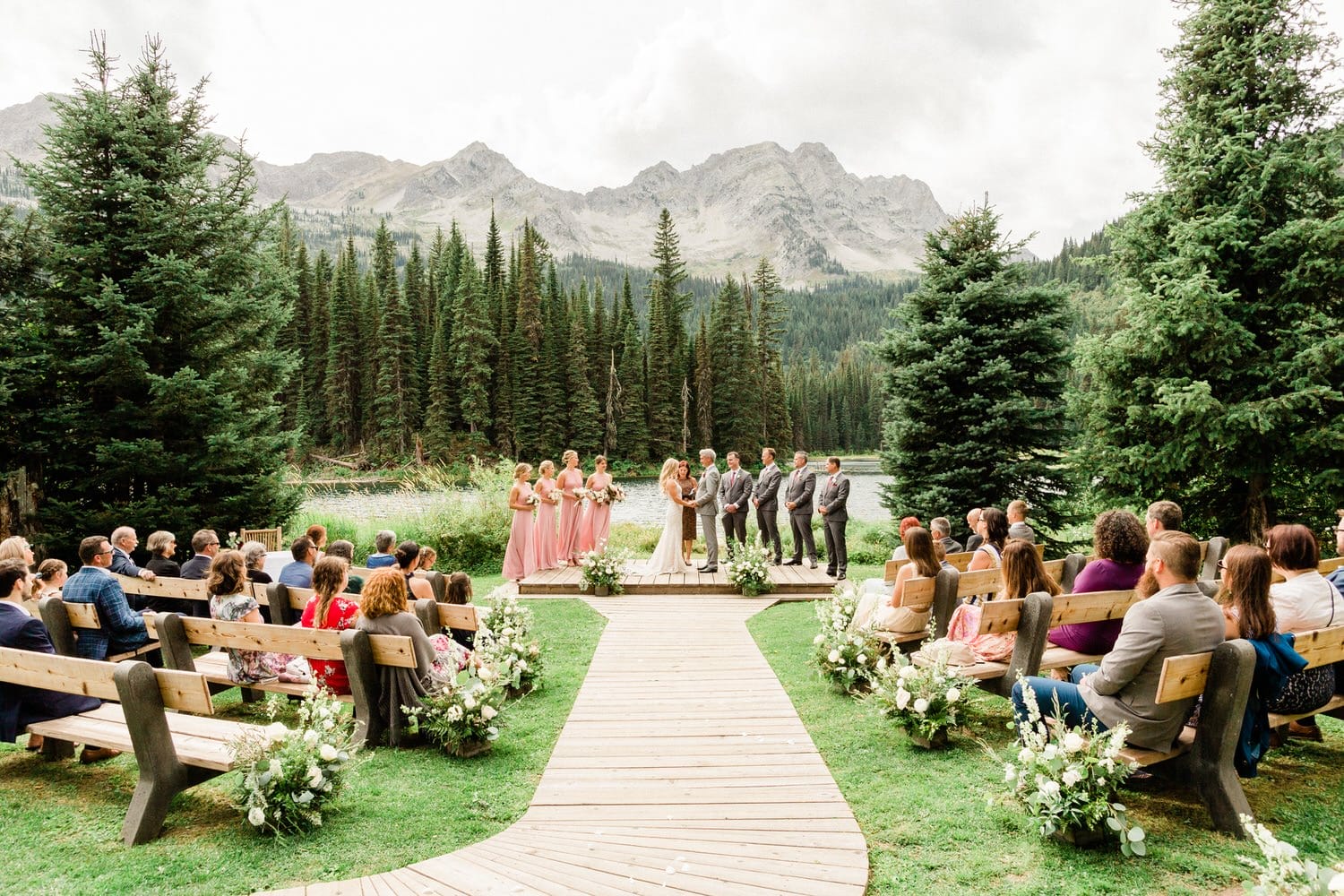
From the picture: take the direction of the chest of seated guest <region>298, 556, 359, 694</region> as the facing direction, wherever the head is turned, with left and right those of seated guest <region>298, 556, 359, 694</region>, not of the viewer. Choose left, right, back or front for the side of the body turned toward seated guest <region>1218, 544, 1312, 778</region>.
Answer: right

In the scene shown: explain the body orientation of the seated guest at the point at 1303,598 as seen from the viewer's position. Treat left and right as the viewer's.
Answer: facing away from the viewer and to the left of the viewer

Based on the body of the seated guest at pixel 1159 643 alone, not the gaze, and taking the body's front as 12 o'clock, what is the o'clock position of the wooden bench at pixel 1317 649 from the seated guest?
The wooden bench is roughly at 3 o'clock from the seated guest.

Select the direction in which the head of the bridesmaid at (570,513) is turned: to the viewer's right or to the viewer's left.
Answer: to the viewer's right

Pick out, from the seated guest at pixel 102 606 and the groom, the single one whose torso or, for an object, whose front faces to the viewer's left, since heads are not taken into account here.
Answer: the groom

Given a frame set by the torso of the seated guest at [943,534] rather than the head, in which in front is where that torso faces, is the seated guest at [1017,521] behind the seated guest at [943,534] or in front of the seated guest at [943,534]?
behind

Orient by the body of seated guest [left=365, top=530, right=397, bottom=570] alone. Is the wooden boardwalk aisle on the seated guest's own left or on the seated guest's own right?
on the seated guest's own right

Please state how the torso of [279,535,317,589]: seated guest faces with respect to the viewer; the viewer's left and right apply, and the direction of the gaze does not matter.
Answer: facing away from the viewer and to the right of the viewer

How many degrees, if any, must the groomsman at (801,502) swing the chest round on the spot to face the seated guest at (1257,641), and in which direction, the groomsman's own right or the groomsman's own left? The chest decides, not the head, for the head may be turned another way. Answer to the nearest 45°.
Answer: approximately 45° to the groomsman's own left
